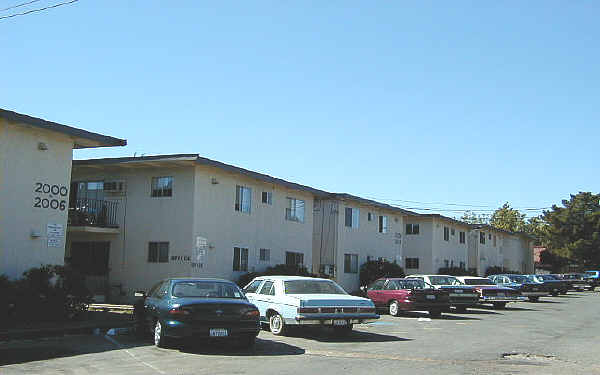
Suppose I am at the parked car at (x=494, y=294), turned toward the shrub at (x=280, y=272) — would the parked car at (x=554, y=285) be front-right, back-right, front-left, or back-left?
back-right

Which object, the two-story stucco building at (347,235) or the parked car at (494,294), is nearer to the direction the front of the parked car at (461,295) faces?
the two-story stucco building

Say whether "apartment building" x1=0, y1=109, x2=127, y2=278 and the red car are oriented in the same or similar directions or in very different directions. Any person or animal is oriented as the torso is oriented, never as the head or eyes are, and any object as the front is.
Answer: very different directions

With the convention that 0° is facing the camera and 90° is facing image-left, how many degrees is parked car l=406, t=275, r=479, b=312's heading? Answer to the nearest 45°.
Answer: approximately 135°

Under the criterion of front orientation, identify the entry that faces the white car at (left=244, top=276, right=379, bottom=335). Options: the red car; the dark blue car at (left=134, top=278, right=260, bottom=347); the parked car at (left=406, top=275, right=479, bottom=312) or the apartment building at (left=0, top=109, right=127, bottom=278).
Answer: the apartment building

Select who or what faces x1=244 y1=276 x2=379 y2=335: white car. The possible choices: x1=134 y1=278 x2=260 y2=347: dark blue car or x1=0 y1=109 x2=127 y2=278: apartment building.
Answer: the apartment building

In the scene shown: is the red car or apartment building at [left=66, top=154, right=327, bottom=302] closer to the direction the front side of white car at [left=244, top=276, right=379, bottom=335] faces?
the apartment building

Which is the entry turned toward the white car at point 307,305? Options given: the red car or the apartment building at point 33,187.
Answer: the apartment building

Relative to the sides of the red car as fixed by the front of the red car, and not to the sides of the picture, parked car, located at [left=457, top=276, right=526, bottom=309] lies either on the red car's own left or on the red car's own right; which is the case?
on the red car's own right

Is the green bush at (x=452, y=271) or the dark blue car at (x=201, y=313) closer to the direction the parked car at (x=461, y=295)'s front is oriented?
the green bush

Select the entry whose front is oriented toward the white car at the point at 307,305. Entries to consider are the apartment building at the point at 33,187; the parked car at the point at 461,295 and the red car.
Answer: the apartment building

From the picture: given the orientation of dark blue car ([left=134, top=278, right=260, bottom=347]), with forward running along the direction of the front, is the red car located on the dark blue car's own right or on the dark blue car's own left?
on the dark blue car's own right

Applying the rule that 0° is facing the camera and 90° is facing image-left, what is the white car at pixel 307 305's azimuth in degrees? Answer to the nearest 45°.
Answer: approximately 135°

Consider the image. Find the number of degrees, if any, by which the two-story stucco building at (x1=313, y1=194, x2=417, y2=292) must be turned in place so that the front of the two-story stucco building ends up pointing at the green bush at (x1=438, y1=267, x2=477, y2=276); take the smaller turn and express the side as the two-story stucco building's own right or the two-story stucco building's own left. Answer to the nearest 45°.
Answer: approximately 90° to the two-story stucco building's own left

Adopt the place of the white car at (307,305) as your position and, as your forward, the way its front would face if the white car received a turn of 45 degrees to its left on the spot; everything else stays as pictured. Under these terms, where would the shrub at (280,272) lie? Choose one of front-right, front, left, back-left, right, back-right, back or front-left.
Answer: right

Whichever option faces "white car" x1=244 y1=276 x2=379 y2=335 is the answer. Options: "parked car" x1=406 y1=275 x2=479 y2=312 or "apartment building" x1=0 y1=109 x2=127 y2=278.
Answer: the apartment building

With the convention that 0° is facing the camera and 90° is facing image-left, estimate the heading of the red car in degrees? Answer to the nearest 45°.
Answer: approximately 135°

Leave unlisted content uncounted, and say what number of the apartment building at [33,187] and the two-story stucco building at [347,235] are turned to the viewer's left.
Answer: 0

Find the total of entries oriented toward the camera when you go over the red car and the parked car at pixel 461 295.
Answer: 0
